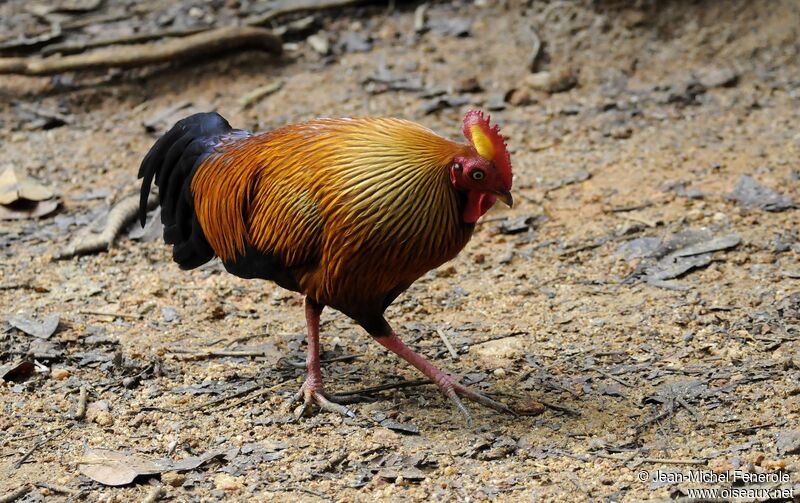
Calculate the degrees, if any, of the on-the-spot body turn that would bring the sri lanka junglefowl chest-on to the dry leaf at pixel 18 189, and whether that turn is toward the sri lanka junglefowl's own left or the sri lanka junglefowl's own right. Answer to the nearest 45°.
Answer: approximately 135° to the sri lanka junglefowl's own left

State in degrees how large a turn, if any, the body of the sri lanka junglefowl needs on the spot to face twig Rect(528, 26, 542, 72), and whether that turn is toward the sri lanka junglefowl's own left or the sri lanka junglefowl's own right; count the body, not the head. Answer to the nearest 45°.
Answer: approximately 45° to the sri lanka junglefowl's own left

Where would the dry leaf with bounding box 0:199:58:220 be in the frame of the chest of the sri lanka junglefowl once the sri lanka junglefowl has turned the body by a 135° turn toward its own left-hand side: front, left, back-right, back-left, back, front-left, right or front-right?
front

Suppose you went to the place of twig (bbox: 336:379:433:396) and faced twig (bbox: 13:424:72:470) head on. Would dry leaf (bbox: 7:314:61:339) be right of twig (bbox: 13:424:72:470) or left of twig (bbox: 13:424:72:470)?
right

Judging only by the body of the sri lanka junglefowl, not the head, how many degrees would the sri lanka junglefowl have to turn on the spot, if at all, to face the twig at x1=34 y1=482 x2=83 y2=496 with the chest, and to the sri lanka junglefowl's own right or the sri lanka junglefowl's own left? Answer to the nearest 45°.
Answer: approximately 135° to the sri lanka junglefowl's own right

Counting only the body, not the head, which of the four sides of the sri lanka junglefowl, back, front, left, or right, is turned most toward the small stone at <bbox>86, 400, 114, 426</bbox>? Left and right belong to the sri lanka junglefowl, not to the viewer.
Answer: back

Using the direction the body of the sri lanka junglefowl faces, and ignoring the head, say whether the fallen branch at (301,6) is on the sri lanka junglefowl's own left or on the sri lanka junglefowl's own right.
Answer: on the sri lanka junglefowl's own left

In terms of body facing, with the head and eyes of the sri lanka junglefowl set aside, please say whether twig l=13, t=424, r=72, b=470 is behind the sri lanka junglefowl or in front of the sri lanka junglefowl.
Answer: behind

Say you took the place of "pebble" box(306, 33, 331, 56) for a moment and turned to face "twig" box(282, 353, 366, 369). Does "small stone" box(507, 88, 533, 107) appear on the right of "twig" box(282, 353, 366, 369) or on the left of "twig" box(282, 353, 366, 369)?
left

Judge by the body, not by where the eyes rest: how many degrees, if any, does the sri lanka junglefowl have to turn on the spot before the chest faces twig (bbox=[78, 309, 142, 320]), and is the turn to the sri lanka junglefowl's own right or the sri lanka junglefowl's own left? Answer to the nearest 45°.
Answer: approximately 135° to the sri lanka junglefowl's own left

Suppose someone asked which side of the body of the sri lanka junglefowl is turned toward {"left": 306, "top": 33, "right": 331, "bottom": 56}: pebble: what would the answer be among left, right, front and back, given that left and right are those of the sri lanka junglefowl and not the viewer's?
left

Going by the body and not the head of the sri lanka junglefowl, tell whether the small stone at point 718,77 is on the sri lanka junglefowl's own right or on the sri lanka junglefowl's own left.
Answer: on the sri lanka junglefowl's own left

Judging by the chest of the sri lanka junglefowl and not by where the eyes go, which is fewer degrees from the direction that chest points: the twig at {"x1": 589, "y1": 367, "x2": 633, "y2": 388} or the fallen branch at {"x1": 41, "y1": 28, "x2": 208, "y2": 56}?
the twig

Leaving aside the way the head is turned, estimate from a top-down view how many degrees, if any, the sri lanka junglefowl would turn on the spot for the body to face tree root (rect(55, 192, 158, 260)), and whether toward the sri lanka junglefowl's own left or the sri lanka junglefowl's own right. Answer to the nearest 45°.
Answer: approximately 135° to the sri lanka junglefowl's own left

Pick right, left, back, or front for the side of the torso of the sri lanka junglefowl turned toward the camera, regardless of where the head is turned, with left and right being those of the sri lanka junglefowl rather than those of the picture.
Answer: right
